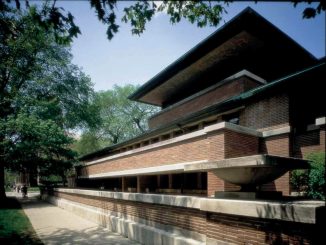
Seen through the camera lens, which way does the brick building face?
facing the viewer and to the left of the viewer

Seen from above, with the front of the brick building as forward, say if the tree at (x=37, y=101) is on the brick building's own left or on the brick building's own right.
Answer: on the brick building's own right

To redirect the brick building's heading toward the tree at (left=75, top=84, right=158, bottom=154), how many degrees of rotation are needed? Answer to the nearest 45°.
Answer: approximately 135° to its right
